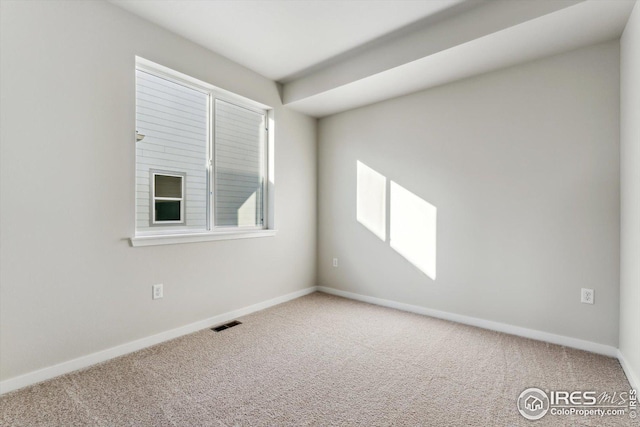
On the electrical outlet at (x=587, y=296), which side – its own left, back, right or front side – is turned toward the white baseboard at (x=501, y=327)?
right

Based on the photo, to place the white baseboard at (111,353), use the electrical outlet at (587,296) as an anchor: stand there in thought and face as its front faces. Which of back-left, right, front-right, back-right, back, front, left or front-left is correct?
front-right

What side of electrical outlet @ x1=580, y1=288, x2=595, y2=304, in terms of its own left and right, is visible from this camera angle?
front

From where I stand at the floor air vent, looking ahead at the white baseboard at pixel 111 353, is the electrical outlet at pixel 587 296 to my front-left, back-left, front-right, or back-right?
back-left

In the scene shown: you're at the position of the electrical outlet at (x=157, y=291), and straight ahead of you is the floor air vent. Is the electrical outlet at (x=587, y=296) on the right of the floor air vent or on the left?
right

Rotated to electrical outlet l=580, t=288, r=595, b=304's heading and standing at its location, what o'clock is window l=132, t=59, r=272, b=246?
The window is roughly at 2 o'clock from the electrical outlet.

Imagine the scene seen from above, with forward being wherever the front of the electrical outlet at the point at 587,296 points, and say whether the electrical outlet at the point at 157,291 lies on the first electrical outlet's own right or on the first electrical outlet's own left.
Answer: on the first electrical outlet's own right

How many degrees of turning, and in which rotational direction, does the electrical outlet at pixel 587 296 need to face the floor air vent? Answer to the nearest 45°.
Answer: approximately 45° to its right

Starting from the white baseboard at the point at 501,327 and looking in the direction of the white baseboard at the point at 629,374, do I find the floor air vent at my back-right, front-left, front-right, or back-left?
back-right

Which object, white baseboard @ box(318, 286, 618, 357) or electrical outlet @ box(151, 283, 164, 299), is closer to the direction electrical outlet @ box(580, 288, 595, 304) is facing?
the electrical outlet
